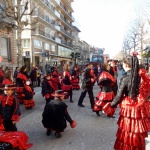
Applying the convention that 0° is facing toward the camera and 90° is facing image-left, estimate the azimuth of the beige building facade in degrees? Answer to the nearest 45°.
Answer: approximately 315°

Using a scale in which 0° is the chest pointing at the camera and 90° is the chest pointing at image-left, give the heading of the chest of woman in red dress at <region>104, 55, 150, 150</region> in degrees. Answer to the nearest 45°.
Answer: approximately 135°

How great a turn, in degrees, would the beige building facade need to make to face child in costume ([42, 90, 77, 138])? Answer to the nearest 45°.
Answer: approximately 45° to its right

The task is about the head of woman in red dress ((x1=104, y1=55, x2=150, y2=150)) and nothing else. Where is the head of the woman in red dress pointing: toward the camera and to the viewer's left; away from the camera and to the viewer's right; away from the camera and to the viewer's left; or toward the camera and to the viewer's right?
away from the camera and to the viewer's left

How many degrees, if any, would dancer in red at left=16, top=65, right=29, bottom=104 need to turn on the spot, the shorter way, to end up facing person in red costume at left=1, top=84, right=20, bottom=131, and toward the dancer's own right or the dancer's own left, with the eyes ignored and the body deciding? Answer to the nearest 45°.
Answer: approximately 90° to the dancer's own right

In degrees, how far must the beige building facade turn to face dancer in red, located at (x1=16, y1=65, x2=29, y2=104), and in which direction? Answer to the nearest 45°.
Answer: approximately 45° to its right

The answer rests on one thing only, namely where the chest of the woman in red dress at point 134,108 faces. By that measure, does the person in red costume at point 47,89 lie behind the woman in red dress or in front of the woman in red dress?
in front

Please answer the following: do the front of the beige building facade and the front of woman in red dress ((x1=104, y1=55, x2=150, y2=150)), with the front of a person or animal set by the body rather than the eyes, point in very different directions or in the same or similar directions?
very different directions

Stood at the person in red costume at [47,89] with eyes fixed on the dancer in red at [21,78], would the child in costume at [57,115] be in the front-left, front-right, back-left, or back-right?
back-left
